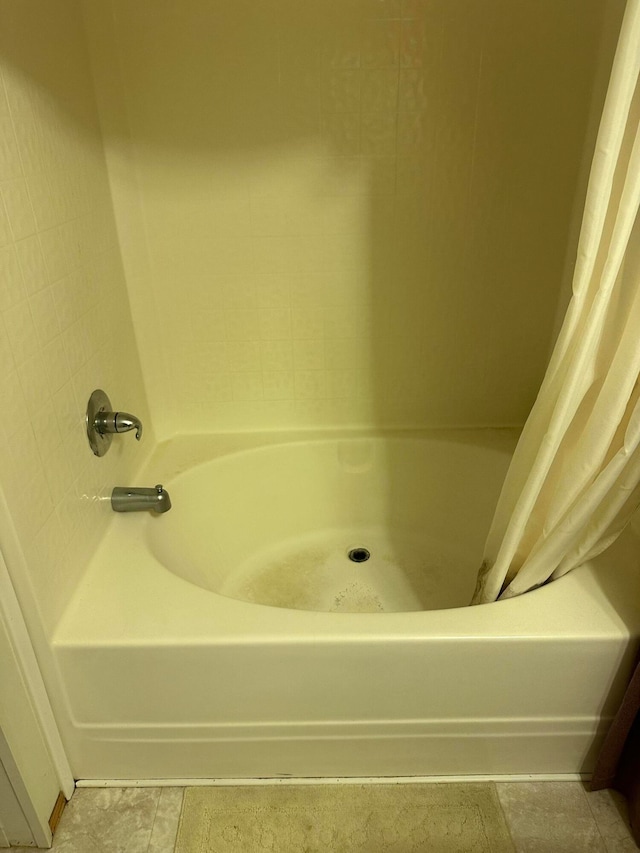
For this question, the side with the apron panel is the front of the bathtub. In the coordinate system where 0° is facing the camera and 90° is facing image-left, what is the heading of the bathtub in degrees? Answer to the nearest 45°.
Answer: approximately 0°
